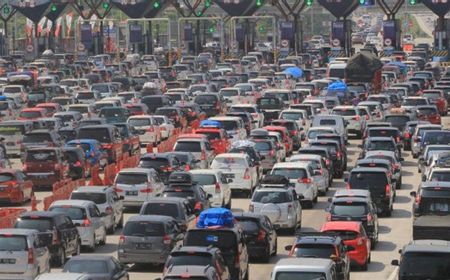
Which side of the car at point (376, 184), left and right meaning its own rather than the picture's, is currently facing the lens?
back

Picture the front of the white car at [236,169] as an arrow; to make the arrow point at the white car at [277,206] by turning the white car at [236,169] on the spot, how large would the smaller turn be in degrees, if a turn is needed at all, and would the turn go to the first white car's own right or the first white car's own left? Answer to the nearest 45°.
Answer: approximately 180°

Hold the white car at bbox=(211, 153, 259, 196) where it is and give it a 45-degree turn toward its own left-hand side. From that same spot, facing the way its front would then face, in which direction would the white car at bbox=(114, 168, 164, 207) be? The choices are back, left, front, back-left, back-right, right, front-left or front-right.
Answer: left

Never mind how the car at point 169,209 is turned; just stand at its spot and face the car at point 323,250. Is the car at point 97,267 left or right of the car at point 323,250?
right

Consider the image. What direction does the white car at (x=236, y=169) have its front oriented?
away from the camera

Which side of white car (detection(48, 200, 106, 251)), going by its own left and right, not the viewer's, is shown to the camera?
back

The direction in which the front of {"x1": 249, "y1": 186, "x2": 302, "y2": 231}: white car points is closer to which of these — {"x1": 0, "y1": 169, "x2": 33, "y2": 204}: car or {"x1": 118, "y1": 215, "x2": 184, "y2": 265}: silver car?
the car

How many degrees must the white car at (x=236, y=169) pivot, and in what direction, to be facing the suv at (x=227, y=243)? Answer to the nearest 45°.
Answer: approximately 180°

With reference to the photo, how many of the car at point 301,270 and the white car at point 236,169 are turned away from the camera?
2

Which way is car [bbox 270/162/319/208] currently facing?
away from the camera

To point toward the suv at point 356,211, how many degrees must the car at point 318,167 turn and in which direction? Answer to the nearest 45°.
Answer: approximately 180°

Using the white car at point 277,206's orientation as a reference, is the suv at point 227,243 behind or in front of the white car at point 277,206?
behind

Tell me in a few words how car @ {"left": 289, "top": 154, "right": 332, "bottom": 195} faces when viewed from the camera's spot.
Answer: facing away from the viewer

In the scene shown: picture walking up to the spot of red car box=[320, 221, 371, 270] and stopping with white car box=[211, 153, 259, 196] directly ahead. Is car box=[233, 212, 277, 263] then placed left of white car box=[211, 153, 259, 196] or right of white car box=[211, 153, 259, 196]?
left
